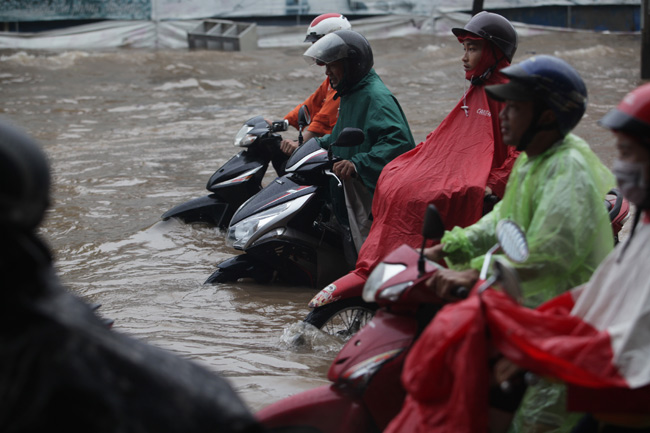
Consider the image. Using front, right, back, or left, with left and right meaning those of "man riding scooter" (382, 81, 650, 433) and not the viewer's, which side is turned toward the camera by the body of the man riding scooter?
left

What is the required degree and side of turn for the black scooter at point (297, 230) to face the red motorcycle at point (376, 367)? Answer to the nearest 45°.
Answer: approximately 45° to its left

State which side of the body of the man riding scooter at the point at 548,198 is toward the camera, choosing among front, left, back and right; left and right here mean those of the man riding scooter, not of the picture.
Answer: left

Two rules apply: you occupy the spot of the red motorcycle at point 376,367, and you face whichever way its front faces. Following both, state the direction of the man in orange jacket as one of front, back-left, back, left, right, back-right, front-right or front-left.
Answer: back-right

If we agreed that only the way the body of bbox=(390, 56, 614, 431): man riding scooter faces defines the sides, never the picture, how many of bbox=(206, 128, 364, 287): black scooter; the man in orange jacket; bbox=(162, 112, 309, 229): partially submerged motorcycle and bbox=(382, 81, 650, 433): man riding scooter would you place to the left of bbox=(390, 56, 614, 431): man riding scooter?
1

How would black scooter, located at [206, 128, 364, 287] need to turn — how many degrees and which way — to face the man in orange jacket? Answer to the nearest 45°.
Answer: approximately 135° to its right

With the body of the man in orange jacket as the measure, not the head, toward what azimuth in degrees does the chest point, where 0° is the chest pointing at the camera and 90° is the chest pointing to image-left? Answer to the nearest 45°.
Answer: approximately 45°

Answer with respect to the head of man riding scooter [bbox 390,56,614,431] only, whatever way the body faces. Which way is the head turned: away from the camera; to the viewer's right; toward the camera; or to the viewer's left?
to the viewer's left

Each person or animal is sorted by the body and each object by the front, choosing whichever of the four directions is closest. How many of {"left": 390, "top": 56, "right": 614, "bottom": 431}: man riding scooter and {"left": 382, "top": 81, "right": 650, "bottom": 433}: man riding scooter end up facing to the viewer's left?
2

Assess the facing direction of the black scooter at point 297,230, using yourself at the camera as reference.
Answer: facing the viewer and to the left of the viewer

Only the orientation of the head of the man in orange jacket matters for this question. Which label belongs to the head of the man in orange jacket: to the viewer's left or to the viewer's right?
to the viewer's left
